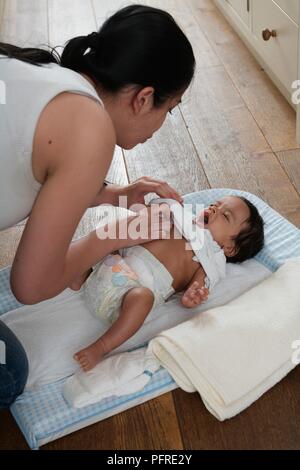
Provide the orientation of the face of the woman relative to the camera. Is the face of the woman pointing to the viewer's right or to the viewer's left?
to the viewer's right

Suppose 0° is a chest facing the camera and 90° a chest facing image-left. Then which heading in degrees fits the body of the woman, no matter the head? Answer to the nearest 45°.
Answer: approximately 270°
